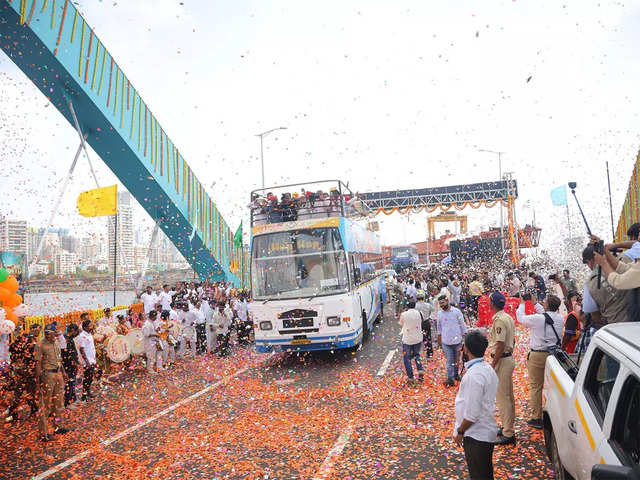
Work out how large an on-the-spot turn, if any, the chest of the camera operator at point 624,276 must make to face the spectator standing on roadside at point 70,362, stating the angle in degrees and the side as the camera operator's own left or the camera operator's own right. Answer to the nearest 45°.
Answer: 0° — they already face them

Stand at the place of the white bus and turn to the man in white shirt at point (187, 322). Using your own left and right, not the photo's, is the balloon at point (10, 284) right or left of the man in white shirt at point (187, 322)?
left

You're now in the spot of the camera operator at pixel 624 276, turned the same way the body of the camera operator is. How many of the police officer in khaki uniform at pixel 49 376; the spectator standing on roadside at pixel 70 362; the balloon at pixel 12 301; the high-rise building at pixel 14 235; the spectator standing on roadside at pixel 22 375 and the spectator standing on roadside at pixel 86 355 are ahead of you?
6

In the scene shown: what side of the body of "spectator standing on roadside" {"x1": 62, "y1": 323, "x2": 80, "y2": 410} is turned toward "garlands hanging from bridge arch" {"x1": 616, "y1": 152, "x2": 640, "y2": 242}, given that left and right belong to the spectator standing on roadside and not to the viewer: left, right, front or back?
front

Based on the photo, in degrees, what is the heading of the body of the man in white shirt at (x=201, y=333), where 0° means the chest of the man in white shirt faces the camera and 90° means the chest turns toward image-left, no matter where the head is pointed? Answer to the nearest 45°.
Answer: approximately 315°

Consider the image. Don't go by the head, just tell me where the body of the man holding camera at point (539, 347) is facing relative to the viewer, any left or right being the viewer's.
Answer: facing away from the viewer and to the left of the viewer

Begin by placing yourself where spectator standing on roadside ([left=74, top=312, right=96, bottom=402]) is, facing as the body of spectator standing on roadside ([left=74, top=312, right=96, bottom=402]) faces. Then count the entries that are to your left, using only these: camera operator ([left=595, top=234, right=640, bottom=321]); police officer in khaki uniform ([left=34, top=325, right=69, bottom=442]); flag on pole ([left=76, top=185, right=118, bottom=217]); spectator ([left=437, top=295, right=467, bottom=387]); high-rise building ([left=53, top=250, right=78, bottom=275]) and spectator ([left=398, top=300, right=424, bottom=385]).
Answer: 2

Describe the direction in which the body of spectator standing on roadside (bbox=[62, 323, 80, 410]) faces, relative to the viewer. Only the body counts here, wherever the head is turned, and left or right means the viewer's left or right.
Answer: facing to the right of the viewer

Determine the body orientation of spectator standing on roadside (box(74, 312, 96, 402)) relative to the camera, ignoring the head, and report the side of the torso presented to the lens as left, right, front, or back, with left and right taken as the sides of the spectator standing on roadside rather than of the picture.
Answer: right

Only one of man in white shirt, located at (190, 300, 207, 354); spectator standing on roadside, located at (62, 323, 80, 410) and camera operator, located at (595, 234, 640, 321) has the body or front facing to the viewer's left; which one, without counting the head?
the camera operator

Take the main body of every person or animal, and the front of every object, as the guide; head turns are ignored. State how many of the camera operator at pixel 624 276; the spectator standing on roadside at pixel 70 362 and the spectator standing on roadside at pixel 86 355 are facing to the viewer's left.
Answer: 1

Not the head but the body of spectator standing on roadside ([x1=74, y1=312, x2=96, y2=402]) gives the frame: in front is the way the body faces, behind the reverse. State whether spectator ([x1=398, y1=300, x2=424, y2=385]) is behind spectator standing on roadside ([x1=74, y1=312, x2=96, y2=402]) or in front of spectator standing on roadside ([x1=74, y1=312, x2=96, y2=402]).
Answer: in front

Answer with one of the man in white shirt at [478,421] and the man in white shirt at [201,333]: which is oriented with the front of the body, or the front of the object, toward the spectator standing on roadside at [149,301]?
the man in white shirt at [478,421]

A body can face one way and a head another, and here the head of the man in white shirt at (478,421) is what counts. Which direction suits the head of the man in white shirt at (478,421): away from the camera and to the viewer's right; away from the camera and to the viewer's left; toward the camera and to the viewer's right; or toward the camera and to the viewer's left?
away from the camera and to the viewer's left

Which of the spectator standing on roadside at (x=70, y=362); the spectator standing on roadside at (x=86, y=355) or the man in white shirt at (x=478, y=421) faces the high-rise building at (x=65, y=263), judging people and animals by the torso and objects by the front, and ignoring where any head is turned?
the man in white shirt

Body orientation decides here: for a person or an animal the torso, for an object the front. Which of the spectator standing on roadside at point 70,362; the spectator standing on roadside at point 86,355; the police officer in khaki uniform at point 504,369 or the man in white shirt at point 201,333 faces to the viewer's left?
the police officer in khaki uniform

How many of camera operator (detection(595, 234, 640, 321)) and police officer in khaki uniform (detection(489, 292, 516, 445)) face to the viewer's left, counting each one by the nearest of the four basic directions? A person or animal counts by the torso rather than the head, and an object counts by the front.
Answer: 2

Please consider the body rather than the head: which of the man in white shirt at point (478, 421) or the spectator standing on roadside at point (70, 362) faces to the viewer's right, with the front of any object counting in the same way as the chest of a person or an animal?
the spectator standing on roadside

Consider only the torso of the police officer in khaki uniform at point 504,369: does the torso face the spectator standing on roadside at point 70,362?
yes

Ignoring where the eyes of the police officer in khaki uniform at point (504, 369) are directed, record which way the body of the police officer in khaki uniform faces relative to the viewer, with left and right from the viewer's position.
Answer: facing to the left of the viewer
